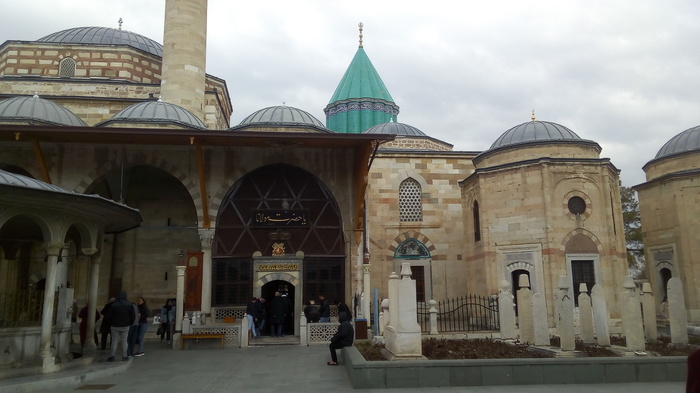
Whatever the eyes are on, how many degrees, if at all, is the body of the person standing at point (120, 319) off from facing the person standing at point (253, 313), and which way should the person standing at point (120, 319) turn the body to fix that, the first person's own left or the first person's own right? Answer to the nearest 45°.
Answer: approximately 45° to the first person's own right

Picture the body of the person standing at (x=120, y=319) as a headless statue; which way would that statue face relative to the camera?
away from the camera

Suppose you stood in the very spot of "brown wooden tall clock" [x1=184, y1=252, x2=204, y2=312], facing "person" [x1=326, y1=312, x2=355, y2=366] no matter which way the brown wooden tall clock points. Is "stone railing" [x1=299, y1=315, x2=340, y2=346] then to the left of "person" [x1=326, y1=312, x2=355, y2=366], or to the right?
left

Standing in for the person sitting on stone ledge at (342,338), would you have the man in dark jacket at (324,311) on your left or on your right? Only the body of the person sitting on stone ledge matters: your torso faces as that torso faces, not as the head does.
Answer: on your right

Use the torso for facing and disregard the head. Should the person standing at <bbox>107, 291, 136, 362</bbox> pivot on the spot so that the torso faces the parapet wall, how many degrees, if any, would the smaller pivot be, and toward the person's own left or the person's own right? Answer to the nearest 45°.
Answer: approximately 135° to the person's own right

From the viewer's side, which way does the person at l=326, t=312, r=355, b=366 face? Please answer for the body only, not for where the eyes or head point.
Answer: to the viewer's left

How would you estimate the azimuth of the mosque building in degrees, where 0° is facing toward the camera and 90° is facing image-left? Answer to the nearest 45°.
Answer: approximately 0°
